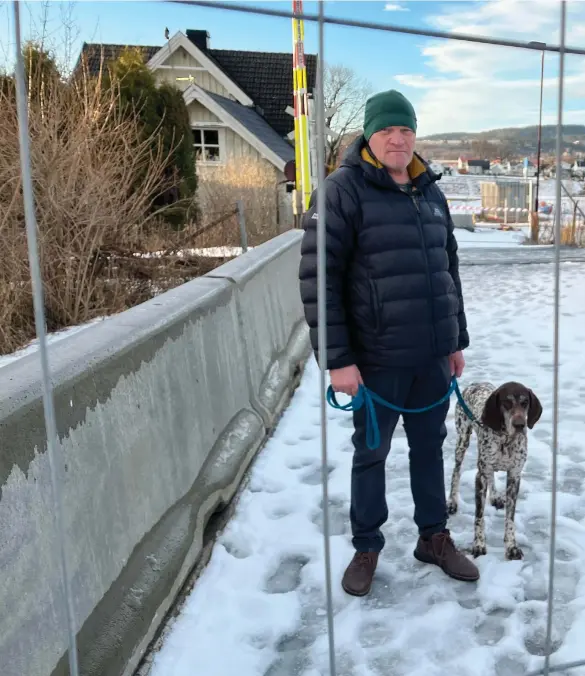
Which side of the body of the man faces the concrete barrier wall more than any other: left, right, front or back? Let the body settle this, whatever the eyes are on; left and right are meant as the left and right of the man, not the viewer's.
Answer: right

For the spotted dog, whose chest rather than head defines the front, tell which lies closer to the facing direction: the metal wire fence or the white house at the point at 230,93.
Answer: the metal wire fence

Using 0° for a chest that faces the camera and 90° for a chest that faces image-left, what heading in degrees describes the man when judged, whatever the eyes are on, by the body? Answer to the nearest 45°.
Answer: approximately 315°

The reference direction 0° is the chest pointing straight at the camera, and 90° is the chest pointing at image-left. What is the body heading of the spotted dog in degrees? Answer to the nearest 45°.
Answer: approximately 315°

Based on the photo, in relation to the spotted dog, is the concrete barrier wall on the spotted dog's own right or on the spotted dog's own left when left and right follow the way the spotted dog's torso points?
on the spotted dog's own right
